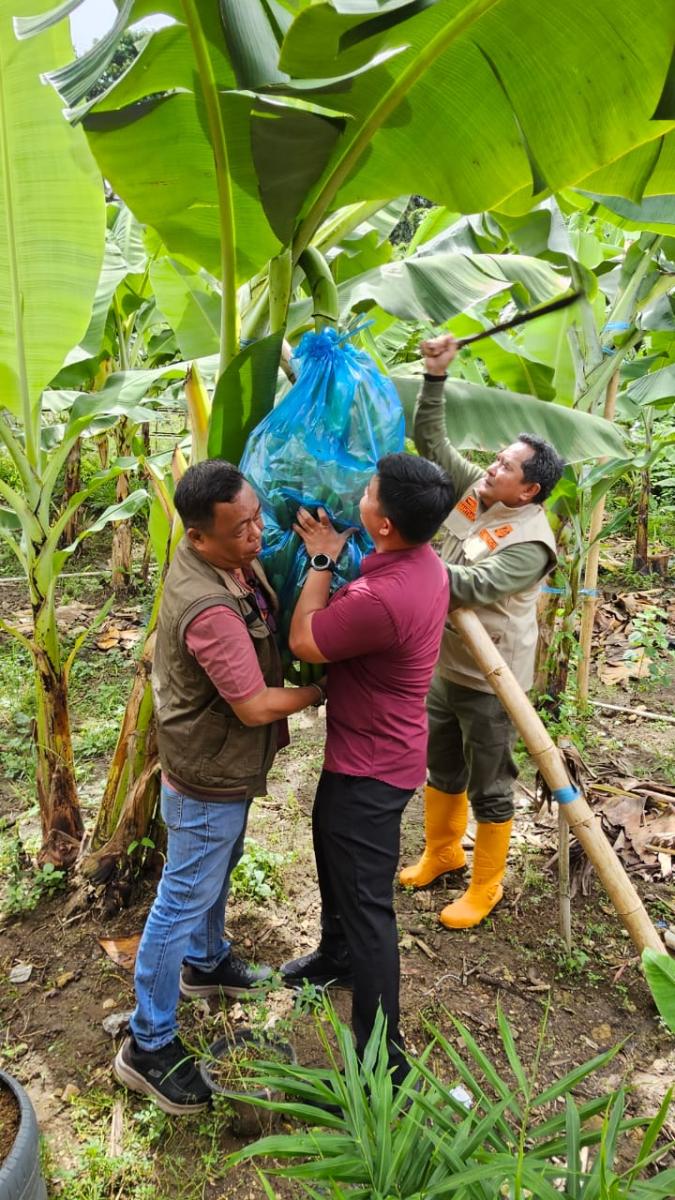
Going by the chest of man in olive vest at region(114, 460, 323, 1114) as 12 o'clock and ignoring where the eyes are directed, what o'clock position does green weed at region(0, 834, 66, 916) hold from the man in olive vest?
The green weed is roughly at 8 o'clock from the man in olive vest.

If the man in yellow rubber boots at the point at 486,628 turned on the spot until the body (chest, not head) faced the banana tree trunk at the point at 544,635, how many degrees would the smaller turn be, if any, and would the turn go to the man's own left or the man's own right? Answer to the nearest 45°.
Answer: approximately 135° to the man's own right

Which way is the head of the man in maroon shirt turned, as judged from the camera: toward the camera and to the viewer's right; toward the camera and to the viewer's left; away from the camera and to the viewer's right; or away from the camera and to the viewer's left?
away from the camera and to the viewer's left

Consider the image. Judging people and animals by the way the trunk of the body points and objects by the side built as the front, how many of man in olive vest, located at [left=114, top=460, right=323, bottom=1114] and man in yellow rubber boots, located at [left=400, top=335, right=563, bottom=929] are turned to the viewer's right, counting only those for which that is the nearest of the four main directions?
1

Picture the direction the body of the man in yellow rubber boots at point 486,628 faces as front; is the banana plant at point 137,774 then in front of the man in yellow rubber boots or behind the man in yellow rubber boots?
in front

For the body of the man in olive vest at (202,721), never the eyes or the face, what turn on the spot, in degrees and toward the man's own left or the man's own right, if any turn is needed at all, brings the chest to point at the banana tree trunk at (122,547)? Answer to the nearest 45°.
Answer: approximately 90° to the man's own left

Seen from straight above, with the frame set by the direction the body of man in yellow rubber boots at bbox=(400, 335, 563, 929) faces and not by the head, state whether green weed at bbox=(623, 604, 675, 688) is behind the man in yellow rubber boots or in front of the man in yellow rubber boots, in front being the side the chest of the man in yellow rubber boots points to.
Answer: behind

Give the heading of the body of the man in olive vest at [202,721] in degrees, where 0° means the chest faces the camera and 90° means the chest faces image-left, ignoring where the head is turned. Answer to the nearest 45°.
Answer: approximately 270°

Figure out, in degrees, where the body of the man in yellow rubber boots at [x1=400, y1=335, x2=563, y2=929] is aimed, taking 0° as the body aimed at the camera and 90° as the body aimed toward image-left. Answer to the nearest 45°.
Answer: approximately 45°
